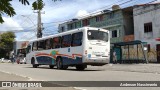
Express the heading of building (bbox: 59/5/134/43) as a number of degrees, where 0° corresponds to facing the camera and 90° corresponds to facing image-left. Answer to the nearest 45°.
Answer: approximately 45°

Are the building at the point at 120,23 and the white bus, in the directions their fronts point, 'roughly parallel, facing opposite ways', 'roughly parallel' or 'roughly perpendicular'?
roughly perpendicular

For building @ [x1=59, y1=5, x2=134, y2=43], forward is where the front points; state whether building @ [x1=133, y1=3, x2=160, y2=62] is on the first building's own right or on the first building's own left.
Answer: on the first building's own left

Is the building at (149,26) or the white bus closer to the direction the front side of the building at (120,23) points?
the white bus
